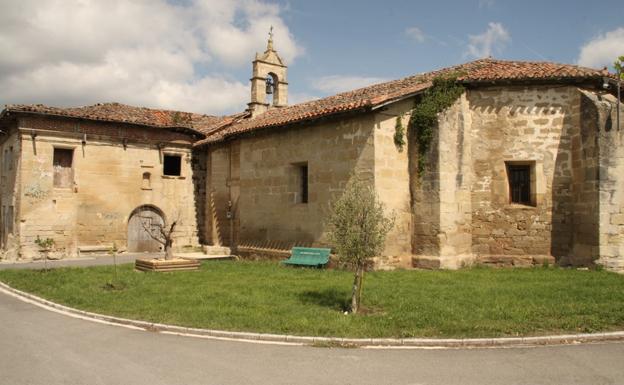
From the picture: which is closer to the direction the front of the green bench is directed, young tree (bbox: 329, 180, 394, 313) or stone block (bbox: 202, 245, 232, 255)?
the young tree

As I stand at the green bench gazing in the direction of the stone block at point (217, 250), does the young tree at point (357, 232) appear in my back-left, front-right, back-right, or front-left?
back-left

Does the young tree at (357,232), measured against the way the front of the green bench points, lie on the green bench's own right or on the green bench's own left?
on the green bench's own left

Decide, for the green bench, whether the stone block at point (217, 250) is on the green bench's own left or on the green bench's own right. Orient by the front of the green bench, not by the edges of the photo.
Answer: on the green bench's own right

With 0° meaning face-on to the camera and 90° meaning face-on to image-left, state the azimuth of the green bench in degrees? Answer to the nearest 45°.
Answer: approximately 45°
